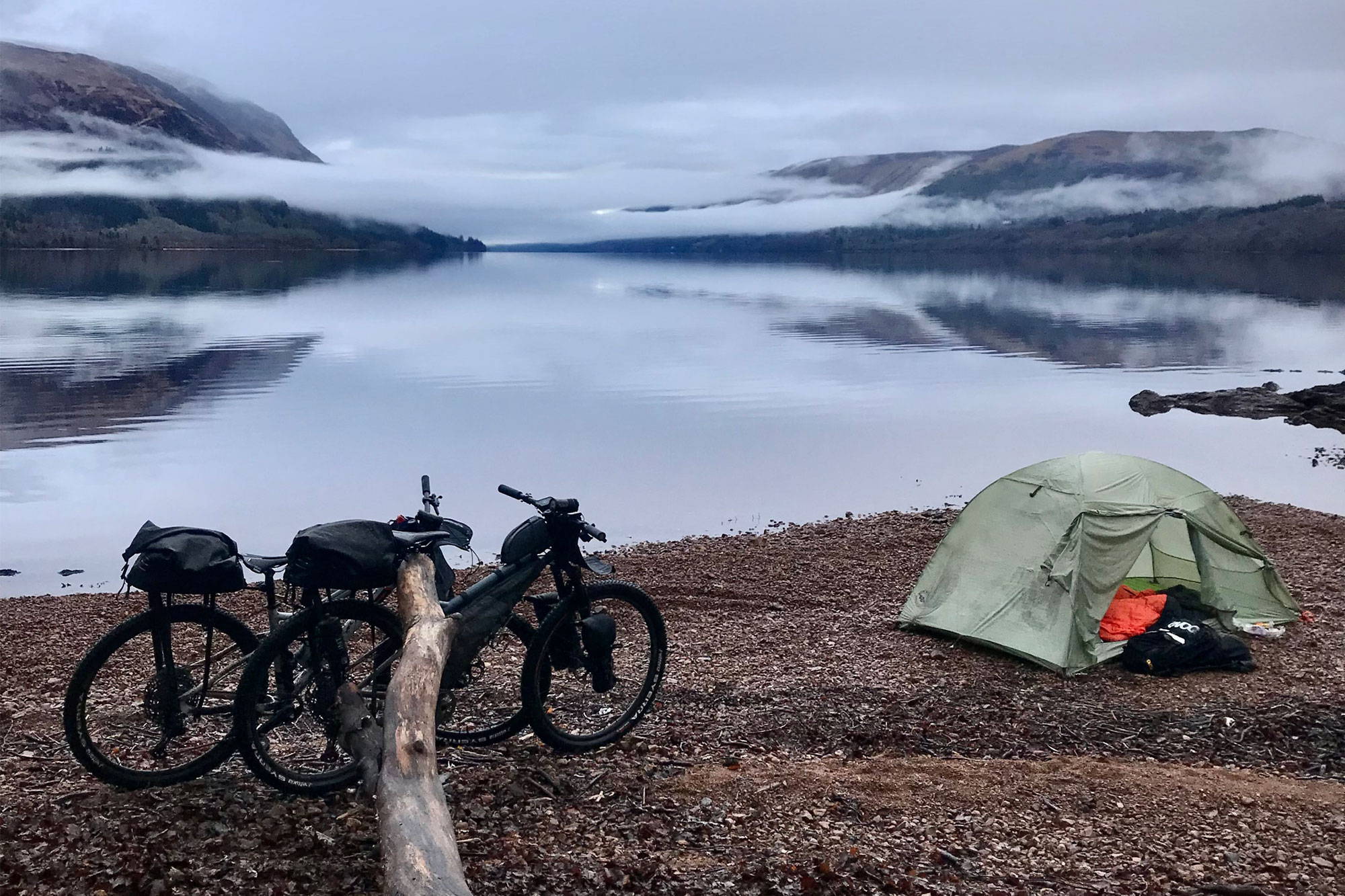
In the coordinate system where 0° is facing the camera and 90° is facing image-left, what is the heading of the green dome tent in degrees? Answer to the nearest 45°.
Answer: approximately 315°

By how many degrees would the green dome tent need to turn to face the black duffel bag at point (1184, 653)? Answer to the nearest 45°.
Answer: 0° — it already faces it

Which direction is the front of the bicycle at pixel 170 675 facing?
to the viewer's right

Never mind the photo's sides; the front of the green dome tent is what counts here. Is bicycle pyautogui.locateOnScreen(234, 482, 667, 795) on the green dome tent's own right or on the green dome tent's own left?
on the green dome tent's own right

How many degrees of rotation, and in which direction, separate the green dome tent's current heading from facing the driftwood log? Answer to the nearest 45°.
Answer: approximately 45° to its right

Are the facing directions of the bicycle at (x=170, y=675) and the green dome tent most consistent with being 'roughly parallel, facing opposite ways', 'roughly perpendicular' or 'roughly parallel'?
roughly perpendicular
